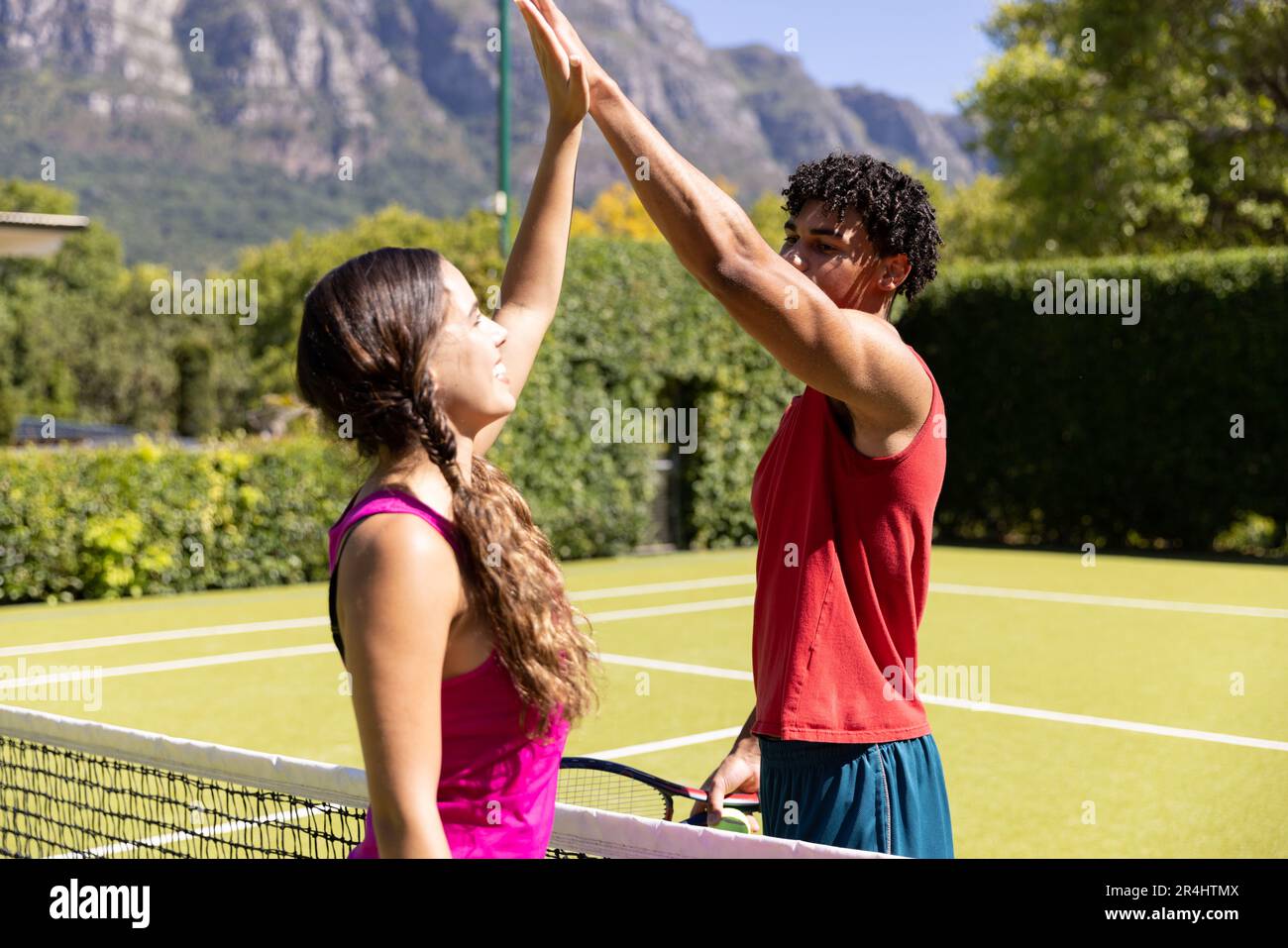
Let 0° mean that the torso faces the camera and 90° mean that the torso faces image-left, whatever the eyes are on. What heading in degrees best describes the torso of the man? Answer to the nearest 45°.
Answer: approximately 90°

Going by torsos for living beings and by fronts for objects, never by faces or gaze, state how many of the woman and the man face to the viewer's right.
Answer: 1

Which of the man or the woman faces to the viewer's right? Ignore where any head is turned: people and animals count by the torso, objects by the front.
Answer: the woman

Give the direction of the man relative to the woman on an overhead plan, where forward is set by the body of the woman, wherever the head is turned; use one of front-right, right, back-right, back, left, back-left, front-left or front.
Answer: front-left

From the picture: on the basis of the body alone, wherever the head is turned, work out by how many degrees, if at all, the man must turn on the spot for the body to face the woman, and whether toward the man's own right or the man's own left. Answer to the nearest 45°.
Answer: approximately 45° to the man's own left

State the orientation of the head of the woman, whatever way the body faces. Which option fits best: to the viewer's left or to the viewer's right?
to the viewer's right

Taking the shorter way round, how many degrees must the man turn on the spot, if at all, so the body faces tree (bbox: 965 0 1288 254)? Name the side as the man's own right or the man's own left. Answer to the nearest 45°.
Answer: approximately 90° to the man's own right

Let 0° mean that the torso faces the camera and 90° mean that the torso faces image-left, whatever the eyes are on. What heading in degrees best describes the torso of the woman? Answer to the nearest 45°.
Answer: approximately 270°

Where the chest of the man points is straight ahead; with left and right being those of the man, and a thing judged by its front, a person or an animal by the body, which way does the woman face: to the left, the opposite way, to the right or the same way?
the opposite way
